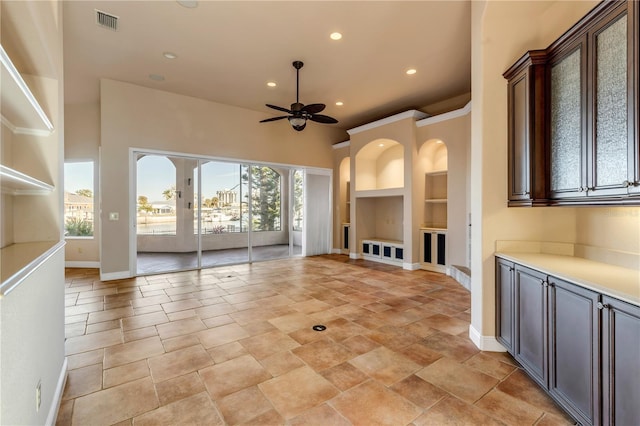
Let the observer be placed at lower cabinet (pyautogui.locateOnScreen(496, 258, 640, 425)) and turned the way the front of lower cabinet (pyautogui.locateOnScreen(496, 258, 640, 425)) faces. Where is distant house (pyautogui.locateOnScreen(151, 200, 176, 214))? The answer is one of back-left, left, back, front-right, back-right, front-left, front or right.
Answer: front-right

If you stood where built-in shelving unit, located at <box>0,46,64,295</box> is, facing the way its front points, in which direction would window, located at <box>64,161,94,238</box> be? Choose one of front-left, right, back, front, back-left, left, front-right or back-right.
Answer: left

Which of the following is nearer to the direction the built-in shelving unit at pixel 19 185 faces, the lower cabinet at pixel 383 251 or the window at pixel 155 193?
the lower cabinet

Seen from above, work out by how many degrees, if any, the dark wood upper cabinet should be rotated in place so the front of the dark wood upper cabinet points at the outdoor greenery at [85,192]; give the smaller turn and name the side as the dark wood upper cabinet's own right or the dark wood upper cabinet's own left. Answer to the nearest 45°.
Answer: approximately 45° to the dark wood upper cabinet's own right

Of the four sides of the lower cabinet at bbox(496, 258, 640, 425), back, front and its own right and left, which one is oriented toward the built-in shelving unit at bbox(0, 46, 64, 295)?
front

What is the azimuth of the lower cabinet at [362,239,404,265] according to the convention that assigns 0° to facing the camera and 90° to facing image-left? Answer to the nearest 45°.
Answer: approximately 45°

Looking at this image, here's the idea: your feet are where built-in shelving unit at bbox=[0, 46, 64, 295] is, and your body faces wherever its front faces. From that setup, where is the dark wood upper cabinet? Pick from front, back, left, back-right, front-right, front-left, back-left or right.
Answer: front-right

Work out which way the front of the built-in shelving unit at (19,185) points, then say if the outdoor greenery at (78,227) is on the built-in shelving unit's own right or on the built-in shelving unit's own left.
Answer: on the built-in shelving unit's own left

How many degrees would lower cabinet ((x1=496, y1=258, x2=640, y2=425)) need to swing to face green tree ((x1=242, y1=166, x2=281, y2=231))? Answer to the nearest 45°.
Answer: approximately 45° to its right

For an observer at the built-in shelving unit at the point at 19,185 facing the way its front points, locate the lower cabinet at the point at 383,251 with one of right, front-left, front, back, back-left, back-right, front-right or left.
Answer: front

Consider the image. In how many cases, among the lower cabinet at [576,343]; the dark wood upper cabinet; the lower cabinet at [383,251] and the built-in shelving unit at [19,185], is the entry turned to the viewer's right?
1

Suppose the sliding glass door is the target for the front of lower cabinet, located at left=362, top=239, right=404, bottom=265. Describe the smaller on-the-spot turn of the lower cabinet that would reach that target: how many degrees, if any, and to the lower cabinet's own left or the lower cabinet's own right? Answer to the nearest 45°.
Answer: approximately 45° to the lower cabinet's own right

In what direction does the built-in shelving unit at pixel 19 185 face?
to the viewer's right
